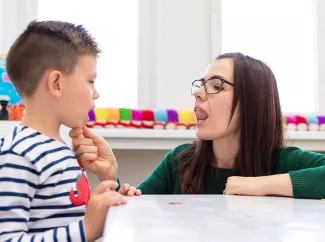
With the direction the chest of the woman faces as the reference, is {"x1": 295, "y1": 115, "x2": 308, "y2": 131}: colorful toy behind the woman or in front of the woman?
behind

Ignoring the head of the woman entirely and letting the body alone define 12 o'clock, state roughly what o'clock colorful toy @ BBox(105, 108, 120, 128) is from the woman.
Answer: The colorful toy is roughly at 3 o'clock from the woman.

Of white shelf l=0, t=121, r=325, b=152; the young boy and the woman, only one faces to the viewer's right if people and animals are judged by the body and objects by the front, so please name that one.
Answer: the young boy

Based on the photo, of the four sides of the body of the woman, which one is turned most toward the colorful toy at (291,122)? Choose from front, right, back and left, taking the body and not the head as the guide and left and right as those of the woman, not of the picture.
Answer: back

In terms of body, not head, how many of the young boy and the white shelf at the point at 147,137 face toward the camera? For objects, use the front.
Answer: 1

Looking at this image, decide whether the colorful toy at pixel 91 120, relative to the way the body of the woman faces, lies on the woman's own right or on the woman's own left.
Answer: on the woman's own right

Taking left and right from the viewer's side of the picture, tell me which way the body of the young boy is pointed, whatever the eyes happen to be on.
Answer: facing to the right of the viewer

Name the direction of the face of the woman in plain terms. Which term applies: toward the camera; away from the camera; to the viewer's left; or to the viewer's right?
to the viewer's left

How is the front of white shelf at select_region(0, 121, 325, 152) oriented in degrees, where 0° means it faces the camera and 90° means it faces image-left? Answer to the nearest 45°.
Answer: approximately 0°

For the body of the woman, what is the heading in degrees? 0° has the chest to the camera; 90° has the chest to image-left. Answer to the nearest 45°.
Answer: approximately 45°
